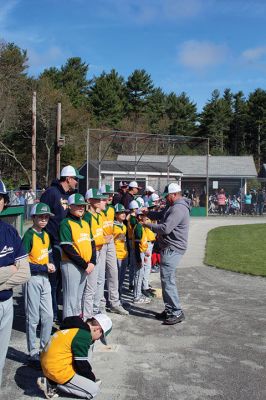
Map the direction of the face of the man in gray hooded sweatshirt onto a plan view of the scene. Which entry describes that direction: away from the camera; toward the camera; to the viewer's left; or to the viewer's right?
to the viewer's left

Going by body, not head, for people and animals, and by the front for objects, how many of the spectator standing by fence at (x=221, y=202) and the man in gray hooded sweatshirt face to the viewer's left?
1

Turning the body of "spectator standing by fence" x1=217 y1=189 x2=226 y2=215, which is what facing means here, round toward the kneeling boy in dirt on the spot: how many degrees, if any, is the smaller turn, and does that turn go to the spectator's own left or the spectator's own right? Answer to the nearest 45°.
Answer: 0° — they already face them

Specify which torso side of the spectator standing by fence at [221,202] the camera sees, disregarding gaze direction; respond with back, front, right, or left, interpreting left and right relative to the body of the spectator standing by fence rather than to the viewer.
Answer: front

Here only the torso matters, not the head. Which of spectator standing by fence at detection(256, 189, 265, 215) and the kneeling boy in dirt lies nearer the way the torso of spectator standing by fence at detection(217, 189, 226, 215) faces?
the kneeling boy in dirt

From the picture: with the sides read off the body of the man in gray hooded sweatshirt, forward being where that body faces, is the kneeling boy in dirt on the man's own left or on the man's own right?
on the man's own left

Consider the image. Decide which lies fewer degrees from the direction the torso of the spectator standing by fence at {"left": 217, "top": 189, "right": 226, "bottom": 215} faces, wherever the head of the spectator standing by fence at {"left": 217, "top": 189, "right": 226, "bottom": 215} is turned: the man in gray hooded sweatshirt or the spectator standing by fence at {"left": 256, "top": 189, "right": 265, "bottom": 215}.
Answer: the man in gray hooded sweatshirt

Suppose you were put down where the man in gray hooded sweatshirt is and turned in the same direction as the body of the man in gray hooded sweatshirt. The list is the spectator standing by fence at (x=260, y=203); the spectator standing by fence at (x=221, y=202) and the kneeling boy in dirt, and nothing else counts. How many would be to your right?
2

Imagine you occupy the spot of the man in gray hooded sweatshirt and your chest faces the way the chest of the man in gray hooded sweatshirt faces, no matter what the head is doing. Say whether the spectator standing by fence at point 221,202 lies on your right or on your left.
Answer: on your right

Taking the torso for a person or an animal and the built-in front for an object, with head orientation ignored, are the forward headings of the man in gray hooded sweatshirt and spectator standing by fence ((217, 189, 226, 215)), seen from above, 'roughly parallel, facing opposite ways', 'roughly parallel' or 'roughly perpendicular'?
roughly perpendicular

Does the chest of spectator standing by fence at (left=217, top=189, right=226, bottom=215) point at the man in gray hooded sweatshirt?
yes

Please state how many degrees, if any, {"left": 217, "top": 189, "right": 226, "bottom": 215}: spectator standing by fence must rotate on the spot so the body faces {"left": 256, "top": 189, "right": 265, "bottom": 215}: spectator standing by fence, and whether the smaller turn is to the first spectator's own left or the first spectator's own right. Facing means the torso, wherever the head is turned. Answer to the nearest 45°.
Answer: approximately 90° to the first spectator's own left

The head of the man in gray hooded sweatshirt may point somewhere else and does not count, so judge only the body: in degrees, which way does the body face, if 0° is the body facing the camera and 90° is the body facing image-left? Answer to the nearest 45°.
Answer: approximately 90°
